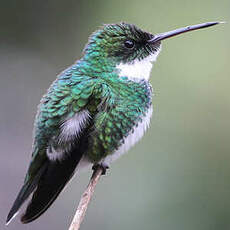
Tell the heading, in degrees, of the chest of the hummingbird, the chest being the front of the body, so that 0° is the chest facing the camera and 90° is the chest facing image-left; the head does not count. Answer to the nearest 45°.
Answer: approximately 270°
